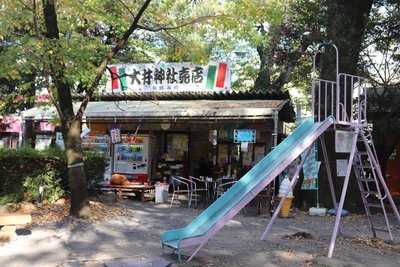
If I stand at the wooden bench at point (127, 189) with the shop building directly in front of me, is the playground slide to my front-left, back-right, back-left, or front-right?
back-right

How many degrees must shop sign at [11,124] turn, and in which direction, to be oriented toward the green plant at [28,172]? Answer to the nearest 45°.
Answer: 0° — it already faces it

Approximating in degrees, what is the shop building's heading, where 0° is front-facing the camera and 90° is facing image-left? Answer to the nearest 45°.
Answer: approximately 0°

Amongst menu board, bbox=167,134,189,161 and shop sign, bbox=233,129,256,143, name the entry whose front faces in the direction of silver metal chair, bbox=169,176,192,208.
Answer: the menu board

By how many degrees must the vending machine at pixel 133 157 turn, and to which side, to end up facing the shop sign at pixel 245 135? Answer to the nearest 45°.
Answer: approximately 45° to its left

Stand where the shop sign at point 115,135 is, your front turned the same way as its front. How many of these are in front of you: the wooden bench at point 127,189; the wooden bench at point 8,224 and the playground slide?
3

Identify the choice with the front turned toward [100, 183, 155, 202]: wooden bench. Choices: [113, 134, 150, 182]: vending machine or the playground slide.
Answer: the vending machine

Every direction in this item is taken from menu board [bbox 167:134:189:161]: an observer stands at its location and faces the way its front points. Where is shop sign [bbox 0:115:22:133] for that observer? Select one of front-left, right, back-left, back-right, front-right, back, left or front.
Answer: back-right

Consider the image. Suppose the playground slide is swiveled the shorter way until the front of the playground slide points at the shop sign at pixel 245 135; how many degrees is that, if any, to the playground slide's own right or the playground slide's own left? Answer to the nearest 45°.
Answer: approximately 135° to the playground slide's own right
